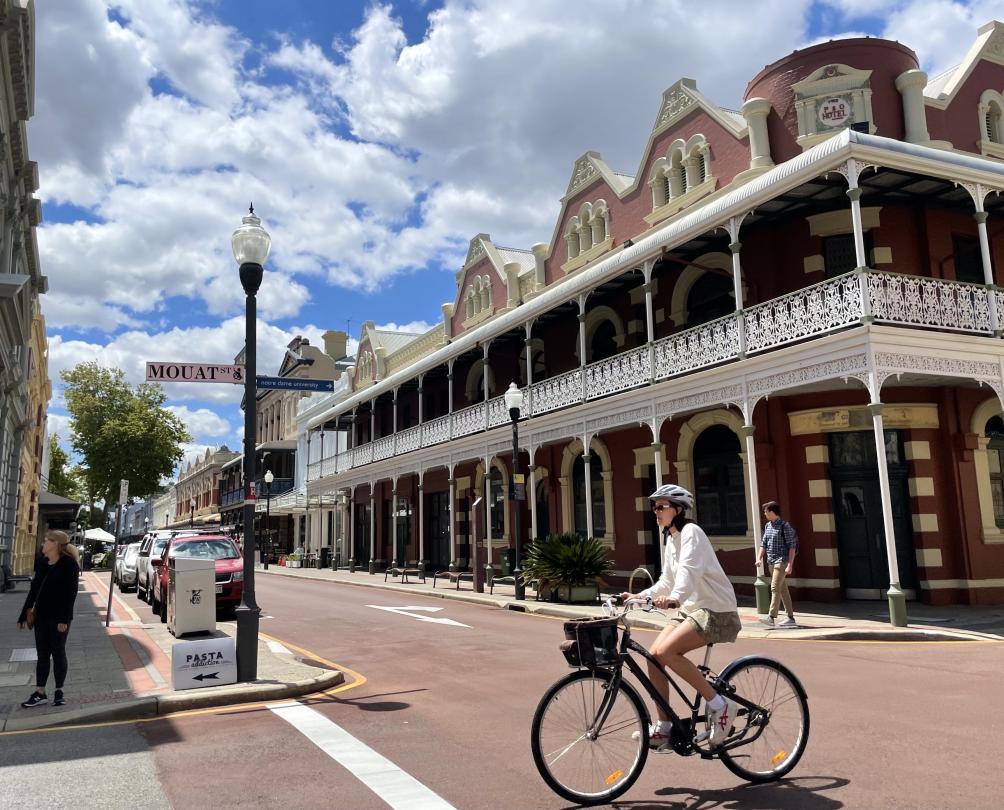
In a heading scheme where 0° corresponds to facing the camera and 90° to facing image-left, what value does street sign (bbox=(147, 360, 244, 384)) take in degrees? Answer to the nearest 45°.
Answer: approximately 0°

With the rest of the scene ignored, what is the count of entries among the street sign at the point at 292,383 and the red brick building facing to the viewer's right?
0

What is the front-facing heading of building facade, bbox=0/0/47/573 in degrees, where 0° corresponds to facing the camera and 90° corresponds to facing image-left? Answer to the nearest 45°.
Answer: approximately 270°

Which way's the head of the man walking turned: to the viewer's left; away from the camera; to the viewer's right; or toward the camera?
to the viewer's left

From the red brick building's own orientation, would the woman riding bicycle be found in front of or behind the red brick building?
in front

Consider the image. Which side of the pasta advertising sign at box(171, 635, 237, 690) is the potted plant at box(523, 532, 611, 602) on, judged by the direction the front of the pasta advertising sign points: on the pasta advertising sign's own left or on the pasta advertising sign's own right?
on the pasta advertising sign's own left

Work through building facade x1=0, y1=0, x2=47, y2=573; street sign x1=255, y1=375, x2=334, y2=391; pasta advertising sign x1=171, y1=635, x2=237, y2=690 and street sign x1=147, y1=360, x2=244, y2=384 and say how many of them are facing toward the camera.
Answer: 3
